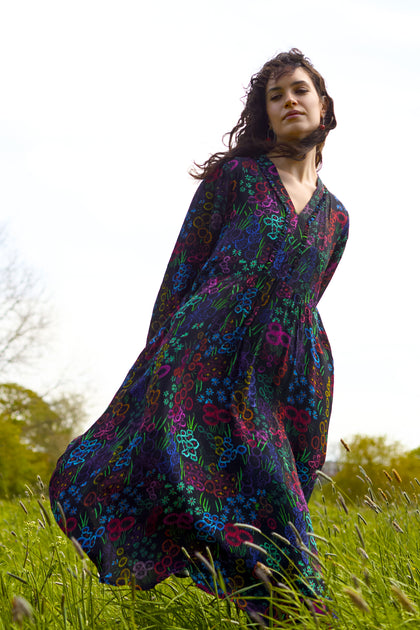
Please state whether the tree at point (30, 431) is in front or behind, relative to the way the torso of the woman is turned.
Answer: behind

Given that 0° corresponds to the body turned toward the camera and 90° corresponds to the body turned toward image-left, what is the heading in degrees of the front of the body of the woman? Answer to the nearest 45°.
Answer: approximately 315°
